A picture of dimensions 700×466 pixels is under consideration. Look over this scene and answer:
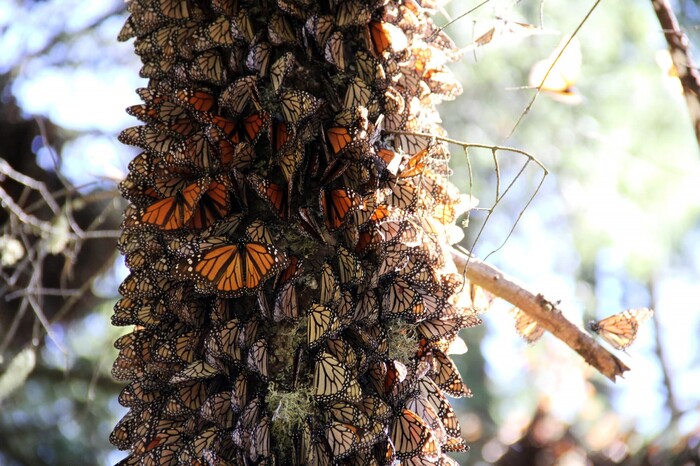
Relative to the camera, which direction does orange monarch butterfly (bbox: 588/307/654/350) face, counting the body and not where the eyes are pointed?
to the viewer's left
